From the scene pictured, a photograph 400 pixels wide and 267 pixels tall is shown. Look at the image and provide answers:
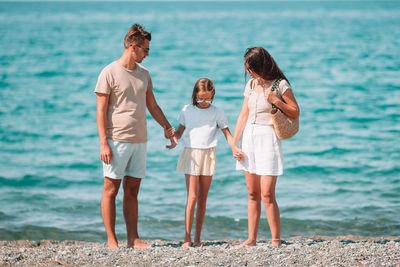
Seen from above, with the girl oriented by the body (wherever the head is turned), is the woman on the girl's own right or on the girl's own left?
on the girl's own left

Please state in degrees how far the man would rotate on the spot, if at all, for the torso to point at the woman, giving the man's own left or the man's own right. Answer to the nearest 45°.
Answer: approximately 45° to the man's own left

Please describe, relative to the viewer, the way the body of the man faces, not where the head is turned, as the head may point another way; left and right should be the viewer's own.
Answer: facing the viewer and to the right of the viewer

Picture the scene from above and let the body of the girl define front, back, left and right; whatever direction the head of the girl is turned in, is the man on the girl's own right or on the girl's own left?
on the girl's own right

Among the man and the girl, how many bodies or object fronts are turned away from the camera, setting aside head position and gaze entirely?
0

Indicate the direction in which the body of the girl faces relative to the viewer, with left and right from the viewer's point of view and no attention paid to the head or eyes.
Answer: facing the viewer

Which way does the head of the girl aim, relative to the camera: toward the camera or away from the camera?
toward the camera

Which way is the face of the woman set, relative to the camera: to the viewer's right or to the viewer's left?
to the viewer's left
